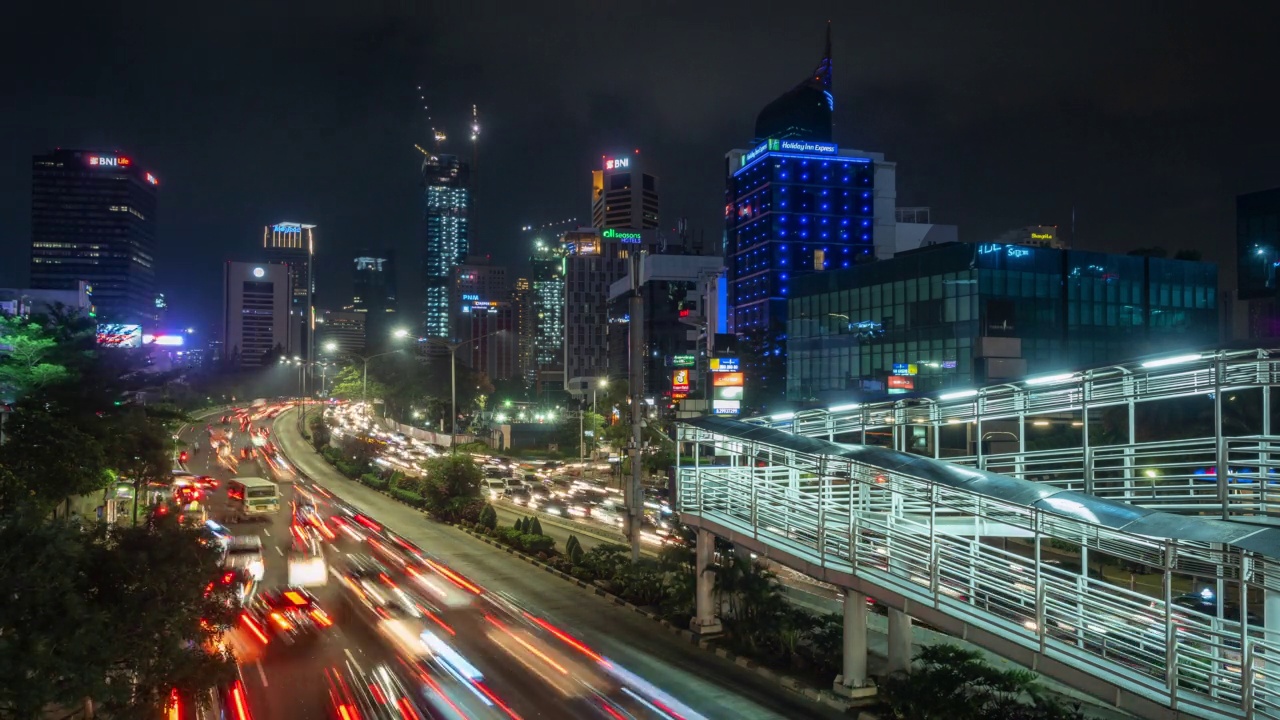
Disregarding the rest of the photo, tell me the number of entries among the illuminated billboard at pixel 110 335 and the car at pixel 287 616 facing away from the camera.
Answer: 1

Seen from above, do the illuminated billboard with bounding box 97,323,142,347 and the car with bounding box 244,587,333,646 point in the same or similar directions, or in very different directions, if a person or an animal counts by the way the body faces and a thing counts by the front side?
very different directions

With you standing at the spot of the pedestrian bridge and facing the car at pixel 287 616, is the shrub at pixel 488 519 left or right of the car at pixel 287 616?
right

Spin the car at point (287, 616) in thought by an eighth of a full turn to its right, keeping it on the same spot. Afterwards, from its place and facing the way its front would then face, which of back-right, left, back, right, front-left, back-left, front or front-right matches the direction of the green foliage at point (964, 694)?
right

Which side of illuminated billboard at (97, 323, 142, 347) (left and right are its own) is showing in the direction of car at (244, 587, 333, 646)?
front

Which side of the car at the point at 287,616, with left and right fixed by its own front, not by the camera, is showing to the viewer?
back

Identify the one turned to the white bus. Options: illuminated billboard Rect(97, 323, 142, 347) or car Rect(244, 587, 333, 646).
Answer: the car

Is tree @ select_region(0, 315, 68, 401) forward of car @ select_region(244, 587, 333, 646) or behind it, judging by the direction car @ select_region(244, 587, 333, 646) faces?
forward

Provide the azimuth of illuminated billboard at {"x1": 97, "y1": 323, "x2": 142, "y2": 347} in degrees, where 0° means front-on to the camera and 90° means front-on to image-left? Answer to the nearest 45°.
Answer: approximately 0°

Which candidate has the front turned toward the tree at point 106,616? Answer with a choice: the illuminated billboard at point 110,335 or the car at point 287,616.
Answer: the illuminated billboard

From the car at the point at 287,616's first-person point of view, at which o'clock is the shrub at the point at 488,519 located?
The shrub is roughly at 1 o'clock from the car.

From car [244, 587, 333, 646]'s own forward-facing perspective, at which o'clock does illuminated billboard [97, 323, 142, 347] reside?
The illuminated billboard is roughly at 11 o'clock from the car.

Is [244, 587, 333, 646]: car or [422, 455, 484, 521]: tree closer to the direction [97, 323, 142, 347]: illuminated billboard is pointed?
the car

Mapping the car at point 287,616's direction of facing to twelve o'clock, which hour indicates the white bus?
The white bus is roughly at 12 o'clock from the car.
